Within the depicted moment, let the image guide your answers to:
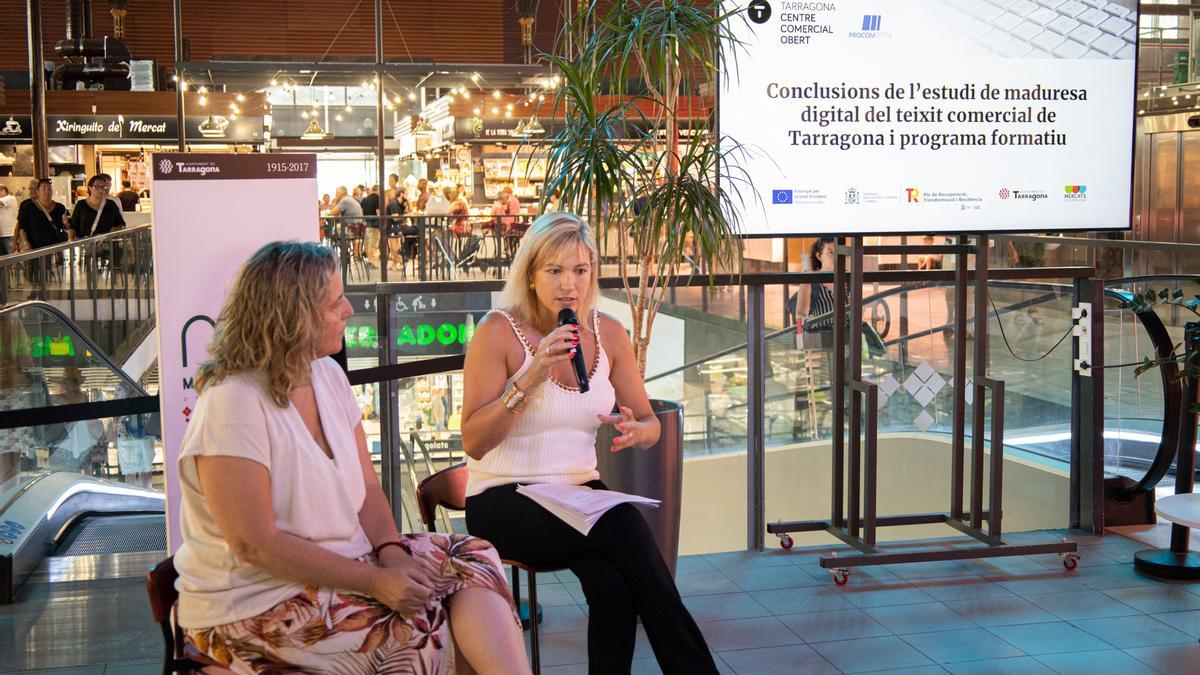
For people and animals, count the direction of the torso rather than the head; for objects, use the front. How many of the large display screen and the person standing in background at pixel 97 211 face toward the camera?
2

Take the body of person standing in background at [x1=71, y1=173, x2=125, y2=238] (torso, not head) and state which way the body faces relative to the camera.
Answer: toward the camera

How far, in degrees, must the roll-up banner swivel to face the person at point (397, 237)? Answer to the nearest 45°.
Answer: approximately 180°

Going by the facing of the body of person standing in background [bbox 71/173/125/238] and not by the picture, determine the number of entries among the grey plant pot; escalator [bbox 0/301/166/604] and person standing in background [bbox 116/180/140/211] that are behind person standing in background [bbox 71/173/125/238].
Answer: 1

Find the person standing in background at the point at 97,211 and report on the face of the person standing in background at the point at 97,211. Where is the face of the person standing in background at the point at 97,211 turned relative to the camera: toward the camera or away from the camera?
toward the camera

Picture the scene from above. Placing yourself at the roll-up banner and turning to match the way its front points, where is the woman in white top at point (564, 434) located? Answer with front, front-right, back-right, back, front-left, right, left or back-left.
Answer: front-left

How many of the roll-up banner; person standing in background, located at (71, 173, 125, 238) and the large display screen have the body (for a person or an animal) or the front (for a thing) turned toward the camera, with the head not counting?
3

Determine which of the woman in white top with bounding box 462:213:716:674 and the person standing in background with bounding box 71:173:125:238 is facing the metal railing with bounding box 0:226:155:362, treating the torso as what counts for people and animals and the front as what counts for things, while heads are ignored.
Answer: the person standing in background

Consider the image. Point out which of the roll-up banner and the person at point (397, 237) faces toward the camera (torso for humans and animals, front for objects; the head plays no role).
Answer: the roll-up banner

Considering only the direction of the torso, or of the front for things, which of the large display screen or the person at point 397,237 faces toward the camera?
the large display screen

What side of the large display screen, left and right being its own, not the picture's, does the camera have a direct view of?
front
